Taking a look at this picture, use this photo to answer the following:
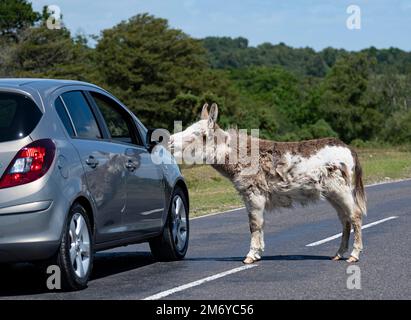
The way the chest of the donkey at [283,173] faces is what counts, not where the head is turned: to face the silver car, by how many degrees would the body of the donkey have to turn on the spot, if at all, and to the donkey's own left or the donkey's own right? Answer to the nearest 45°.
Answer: approximately 45° to the donkey's own left

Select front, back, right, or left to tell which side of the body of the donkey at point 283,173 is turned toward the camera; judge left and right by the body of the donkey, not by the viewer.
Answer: left

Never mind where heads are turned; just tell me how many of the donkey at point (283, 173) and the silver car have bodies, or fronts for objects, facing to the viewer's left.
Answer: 1

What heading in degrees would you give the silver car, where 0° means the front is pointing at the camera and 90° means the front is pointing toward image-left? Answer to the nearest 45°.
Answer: approximately 225°
